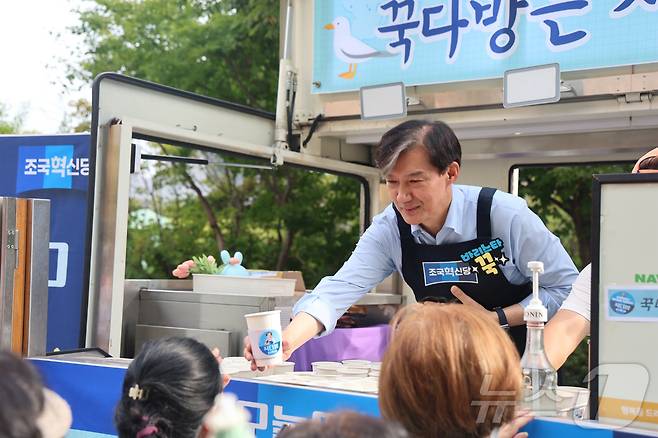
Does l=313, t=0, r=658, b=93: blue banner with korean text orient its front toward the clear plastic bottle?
yes

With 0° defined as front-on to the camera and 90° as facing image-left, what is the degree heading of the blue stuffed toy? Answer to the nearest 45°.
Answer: approximately 0°

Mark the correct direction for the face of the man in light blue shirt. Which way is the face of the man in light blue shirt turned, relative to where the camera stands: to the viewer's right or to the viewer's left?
to the viewer's left

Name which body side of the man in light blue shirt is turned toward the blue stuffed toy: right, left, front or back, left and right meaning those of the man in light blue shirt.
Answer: right

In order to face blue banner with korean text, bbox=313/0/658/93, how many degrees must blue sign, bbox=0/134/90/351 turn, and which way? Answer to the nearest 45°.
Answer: approximately 90° to its left

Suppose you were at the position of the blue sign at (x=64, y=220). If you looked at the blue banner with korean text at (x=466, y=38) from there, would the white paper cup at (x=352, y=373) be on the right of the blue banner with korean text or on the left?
right

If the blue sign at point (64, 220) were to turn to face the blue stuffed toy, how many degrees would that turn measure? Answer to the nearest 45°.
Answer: approximately 90° to its left

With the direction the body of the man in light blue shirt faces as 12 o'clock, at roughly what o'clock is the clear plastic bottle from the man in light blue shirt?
The clear plastic bottle is roughly at 10 o'clock from the man in light blue shirt.
